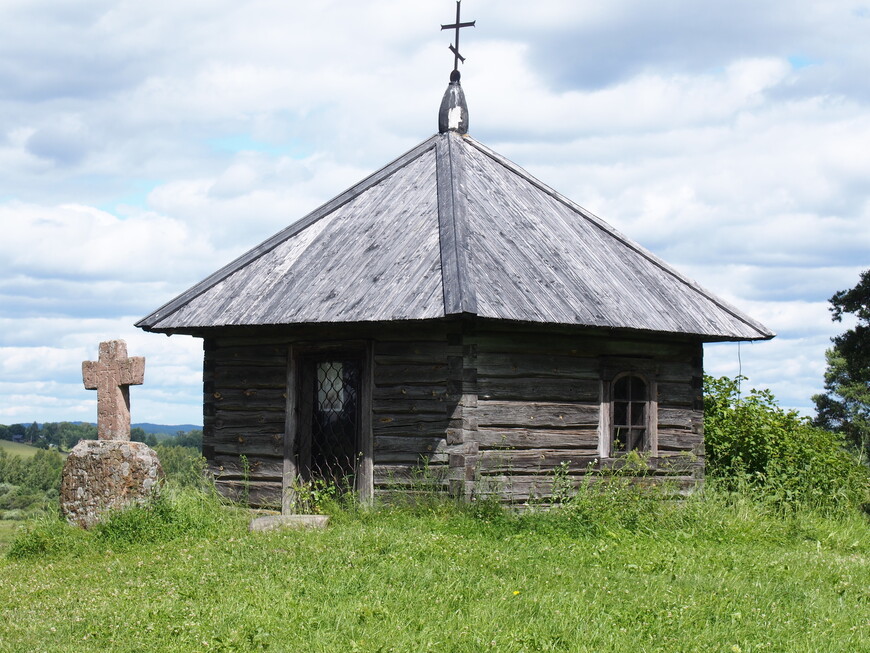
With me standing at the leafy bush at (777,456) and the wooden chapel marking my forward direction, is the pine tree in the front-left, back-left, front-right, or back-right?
back-right

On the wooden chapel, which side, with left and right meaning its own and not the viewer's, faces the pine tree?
back

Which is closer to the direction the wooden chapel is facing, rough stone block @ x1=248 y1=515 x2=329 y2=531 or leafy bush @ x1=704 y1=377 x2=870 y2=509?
the rough stone block

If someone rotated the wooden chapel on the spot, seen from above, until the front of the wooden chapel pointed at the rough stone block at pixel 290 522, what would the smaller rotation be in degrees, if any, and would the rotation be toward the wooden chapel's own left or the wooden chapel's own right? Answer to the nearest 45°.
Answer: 0° — it already faces it

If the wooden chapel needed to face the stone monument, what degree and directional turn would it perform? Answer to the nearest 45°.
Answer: approximately 45° to its right

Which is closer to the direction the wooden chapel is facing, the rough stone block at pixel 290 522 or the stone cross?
the rough stone block

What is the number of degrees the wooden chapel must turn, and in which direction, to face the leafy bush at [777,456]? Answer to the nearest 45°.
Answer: approximately 180°

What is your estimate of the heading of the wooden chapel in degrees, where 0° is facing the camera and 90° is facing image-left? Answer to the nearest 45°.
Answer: approximately 45°

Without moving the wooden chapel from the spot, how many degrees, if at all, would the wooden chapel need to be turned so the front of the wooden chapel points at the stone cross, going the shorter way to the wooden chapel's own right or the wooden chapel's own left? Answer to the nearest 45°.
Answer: approximately 45° to the wooden chapel's own right

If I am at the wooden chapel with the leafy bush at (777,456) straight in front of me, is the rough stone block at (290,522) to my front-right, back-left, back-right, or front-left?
back-right
